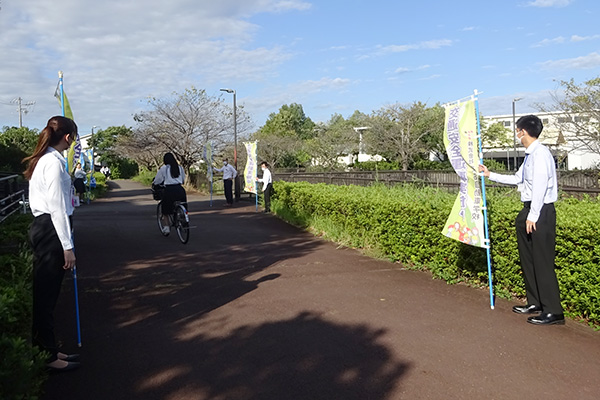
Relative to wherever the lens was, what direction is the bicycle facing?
facing away from the viewer and to the left of the viewer

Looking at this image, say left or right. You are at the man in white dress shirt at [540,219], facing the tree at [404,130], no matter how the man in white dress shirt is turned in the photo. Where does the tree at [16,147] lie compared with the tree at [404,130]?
left

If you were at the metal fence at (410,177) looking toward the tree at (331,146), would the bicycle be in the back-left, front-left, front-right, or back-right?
back-left

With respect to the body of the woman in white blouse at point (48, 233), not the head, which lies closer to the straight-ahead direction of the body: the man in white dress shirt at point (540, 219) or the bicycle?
the man in white dress shirt

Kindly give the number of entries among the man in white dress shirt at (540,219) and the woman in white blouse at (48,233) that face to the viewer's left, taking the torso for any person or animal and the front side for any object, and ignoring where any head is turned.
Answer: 1

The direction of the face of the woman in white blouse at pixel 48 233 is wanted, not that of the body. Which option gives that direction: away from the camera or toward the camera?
away from the camera

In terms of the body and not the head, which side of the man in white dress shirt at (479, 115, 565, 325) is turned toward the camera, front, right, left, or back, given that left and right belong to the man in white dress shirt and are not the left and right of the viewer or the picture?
left

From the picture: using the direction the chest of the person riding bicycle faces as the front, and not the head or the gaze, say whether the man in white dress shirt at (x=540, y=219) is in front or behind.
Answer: behind

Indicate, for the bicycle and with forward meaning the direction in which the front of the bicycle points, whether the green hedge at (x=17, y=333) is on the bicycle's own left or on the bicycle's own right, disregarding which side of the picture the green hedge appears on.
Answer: on the bicycle's own left

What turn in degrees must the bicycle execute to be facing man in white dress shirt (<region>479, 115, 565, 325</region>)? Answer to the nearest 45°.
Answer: approximately 180°

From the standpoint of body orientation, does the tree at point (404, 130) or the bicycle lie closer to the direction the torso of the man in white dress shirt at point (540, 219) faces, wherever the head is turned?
the bicycle

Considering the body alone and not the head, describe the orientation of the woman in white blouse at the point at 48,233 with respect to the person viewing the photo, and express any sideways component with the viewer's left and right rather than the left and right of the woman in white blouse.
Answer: facing to the right of the viewer
